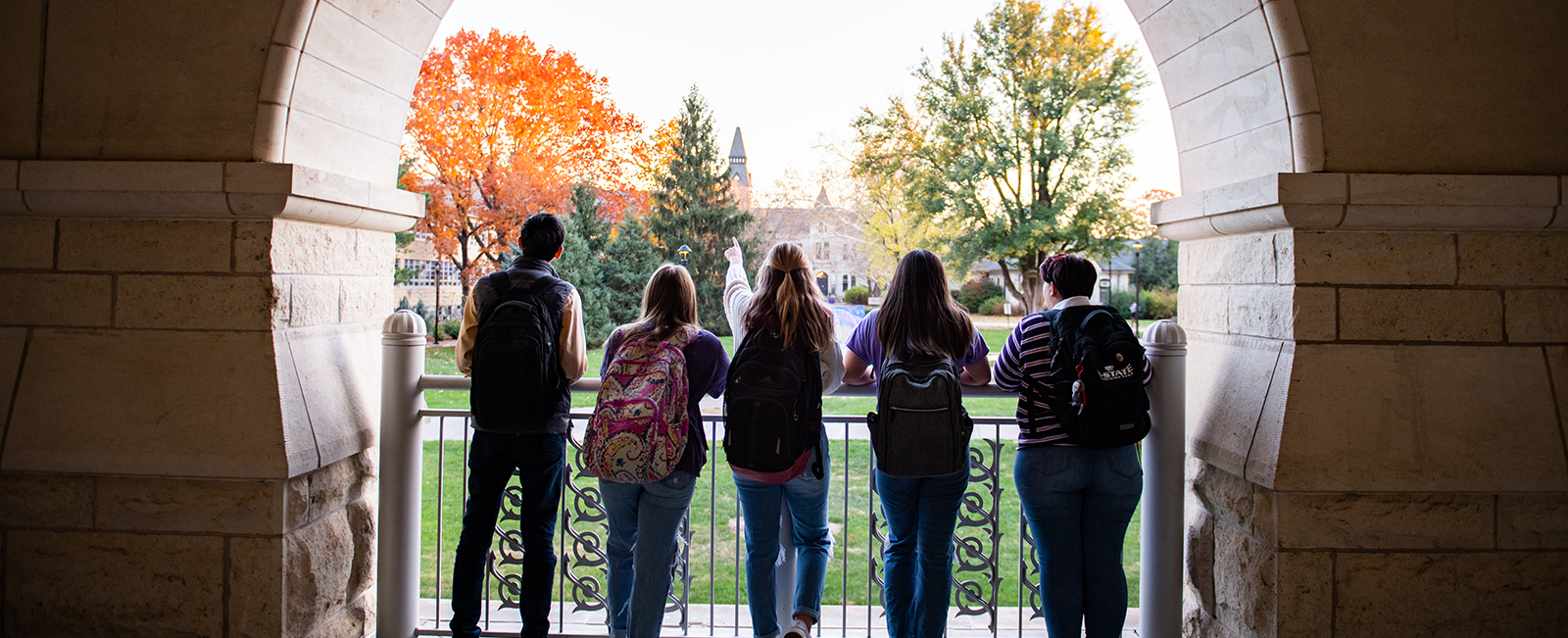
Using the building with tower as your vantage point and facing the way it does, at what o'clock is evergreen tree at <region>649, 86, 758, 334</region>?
The evergreen tree is roughly at 1 o'clock from the building with tower.

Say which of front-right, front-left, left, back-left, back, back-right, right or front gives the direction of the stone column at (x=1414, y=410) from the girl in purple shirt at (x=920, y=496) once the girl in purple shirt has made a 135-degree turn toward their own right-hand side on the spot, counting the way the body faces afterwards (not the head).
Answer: front-left

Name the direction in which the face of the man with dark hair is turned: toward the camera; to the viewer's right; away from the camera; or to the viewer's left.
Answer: away from the camera

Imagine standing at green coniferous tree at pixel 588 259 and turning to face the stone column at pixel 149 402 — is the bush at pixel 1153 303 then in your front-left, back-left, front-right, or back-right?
back-left

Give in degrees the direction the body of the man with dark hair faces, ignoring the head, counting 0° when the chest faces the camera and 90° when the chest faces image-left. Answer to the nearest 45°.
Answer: approximately 180°

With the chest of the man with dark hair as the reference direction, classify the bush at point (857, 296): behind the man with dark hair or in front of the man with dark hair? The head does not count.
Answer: in front

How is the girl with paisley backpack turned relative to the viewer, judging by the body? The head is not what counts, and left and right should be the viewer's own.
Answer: facing away from the viewer and to the right of the viewer

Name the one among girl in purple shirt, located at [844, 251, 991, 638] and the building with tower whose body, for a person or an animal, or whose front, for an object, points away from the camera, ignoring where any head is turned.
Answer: the girl in purple shirt

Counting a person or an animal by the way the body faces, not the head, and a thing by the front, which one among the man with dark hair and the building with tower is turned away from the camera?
the man with dark hair

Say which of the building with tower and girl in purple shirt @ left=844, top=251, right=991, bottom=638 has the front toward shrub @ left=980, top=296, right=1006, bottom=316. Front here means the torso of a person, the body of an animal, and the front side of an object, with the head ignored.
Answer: the girl in purple shirt

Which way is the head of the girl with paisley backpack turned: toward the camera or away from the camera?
away from the camera

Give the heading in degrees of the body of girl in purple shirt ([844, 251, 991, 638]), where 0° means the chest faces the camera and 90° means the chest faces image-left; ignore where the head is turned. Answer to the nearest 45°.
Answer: approximately 180°

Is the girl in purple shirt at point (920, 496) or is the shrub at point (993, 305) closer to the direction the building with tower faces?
the girl in purple shirt

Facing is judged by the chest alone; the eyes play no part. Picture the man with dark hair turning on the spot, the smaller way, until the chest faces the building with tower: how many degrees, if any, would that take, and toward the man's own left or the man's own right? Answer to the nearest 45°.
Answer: approximately 45° to the man's own right

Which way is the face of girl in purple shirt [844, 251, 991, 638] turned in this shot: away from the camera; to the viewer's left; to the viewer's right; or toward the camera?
away from the camera

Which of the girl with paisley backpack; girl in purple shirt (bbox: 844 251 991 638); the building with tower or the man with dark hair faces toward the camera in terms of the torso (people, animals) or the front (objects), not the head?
the building with tower

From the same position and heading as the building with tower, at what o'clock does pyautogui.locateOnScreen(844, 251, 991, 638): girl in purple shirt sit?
The girl in purple shirt is roughly at 12 o'clock from the building with tower.
